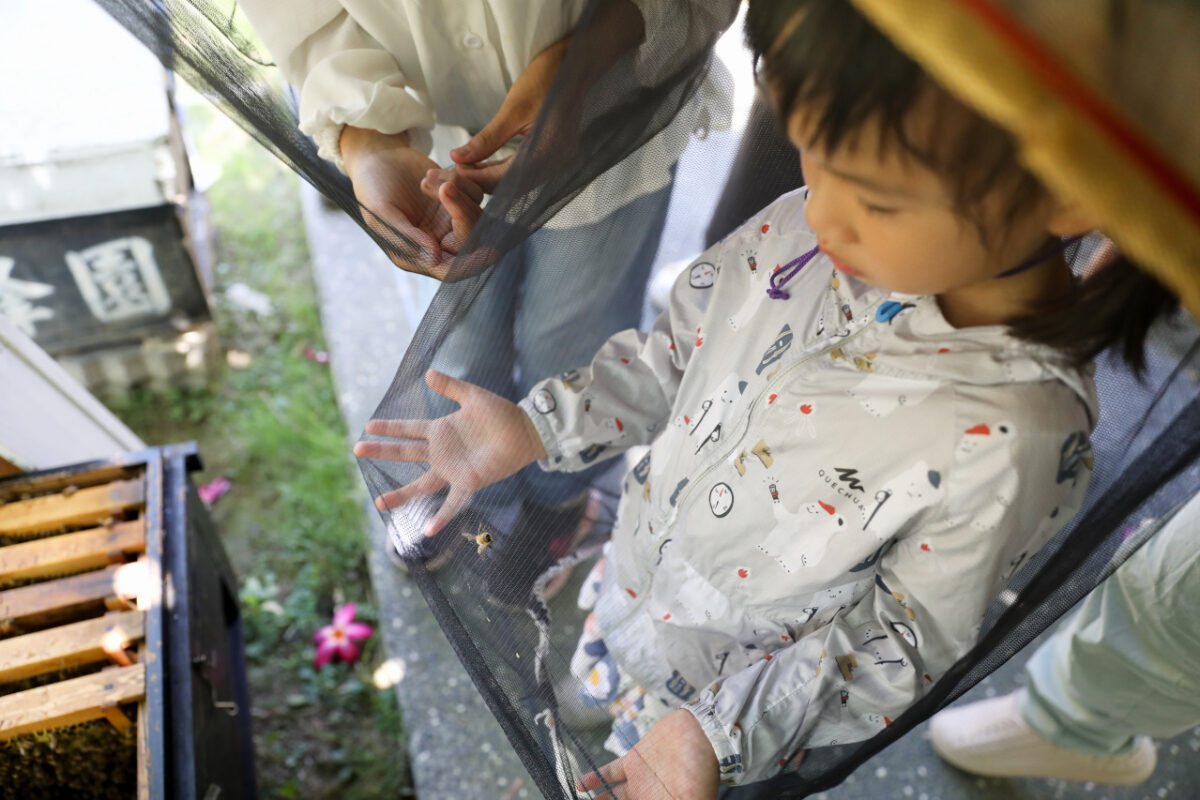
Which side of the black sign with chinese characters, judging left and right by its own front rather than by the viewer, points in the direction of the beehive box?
front

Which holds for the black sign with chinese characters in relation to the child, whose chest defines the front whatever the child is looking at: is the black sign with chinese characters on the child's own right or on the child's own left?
on the child's own right

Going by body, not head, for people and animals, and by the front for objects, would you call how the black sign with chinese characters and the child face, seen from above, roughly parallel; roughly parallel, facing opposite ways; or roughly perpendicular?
roughly perpendicular

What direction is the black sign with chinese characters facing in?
toward the camera

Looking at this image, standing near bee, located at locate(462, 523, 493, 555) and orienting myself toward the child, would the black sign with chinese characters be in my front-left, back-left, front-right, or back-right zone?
back-left

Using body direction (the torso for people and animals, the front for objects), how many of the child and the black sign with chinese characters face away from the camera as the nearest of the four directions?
0

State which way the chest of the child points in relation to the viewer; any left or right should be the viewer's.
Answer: facing the viewer and to the left of the viewer
